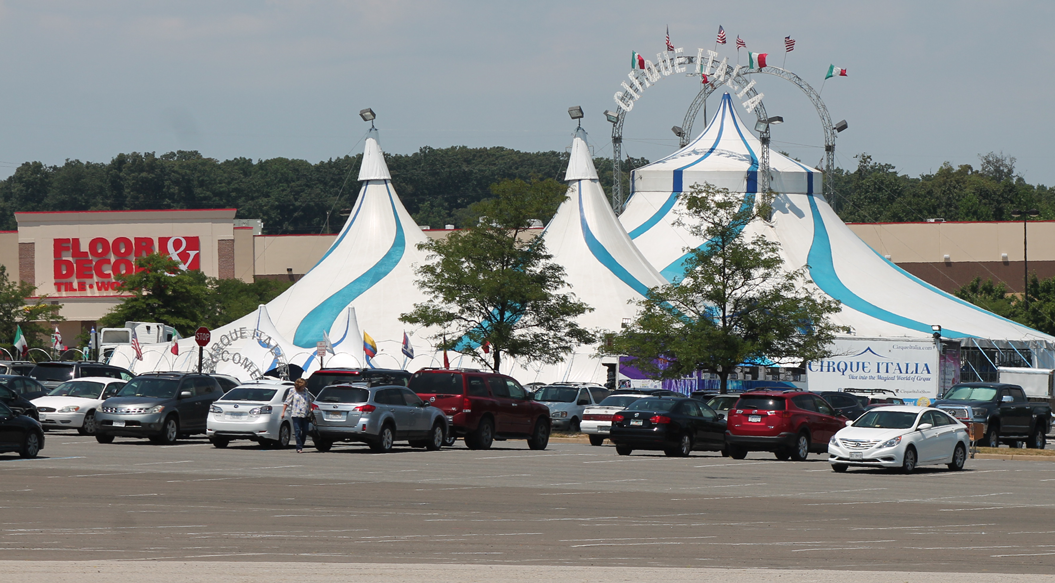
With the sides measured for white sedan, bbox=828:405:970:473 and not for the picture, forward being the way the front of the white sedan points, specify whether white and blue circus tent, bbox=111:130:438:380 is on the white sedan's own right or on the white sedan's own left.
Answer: on the white sedan's own right

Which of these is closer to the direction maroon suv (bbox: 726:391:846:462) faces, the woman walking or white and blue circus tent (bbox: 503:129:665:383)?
the white and blue circus tent

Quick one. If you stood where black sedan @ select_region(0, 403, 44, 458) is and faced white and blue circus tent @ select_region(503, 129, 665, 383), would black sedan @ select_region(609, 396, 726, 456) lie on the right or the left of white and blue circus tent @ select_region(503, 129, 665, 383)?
right

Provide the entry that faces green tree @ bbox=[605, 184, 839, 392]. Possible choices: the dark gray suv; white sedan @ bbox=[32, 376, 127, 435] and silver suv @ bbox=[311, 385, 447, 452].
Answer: the silver suv

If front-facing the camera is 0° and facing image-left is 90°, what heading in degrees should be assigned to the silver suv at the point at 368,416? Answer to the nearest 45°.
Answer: approximately 225°

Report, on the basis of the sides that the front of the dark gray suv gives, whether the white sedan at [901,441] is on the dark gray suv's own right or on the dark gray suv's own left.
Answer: on the dark gray suv's own left

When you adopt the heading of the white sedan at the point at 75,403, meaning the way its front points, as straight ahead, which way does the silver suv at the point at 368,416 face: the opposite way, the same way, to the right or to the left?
the opposite way

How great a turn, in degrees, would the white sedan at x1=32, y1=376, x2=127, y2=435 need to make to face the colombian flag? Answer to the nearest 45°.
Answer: approximately 180°

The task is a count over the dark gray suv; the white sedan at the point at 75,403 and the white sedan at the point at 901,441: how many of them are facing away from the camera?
0

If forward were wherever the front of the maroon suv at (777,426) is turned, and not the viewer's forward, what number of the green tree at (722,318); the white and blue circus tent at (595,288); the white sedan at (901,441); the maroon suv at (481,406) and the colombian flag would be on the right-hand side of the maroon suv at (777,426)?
1

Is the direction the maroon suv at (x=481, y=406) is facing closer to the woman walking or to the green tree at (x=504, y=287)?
the green tree

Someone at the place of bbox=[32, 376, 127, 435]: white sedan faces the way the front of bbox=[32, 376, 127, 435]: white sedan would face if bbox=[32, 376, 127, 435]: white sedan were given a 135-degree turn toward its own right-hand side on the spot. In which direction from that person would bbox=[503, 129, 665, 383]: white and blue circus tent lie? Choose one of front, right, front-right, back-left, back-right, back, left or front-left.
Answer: front-right

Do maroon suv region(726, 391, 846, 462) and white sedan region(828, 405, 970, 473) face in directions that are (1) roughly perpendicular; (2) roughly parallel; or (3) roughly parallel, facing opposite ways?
roughly parallel, facing opposite ways

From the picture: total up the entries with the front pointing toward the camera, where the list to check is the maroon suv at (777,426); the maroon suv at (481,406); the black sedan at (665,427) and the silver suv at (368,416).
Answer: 0

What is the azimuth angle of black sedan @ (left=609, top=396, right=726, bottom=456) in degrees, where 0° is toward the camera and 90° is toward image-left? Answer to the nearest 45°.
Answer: approximately 225°

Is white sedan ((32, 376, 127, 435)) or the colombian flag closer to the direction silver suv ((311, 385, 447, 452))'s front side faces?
the colombian flag

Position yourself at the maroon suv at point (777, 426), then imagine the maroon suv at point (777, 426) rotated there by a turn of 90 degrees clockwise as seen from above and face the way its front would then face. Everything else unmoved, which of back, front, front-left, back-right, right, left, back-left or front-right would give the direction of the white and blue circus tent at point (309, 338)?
back
